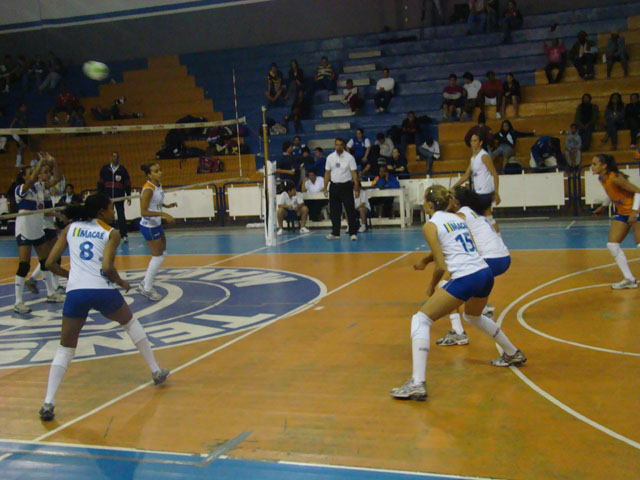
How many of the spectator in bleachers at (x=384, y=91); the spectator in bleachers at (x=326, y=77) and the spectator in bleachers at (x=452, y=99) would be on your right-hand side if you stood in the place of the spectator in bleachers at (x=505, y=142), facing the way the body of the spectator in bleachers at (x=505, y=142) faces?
3

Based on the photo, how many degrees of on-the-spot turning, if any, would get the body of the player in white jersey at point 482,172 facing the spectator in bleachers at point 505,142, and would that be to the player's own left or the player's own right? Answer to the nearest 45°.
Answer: approximately 135° to the player's own right

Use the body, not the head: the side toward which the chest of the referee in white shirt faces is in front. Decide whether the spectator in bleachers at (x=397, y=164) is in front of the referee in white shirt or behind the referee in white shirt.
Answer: behind

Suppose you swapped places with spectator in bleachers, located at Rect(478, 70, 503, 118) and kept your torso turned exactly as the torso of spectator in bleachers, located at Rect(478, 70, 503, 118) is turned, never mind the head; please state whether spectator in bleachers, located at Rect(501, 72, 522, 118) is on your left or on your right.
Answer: on your left

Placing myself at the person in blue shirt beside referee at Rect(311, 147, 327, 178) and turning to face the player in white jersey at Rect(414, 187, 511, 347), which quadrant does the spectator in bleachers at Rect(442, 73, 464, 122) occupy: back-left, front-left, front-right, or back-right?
back-left

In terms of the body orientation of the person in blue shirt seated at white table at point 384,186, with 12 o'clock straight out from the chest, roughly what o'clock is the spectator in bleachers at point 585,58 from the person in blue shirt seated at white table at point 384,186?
the spectator in bleachers at point 585,58 is roughly at 8 o'clock from the person in blue shirt seated at white table at point 384,186.

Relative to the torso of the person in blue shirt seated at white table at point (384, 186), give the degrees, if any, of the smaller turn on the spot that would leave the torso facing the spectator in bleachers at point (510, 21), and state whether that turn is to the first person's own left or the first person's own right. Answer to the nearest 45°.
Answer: approximately 135° to the first person's own left
